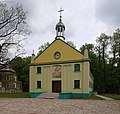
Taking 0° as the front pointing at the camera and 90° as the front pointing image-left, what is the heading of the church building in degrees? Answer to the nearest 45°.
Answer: approximately 0°
